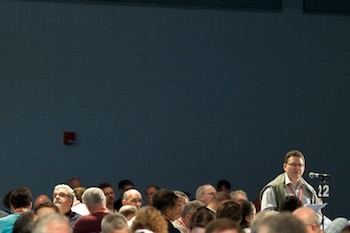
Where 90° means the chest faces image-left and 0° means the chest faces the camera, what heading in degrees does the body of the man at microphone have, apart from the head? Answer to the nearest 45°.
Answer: approximately 315°

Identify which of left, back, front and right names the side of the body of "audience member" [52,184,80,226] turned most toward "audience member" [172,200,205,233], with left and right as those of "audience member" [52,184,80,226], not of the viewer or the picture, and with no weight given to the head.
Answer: left

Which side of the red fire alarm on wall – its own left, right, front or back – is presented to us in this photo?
front

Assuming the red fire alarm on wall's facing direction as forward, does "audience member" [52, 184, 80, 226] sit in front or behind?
in front

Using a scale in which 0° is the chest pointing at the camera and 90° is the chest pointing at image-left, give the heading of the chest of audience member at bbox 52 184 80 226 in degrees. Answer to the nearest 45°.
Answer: approximately 45°

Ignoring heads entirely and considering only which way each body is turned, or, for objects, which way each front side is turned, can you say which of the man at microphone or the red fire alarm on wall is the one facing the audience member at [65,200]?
the red fire alarm on wall

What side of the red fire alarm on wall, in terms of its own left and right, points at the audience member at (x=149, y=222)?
front
